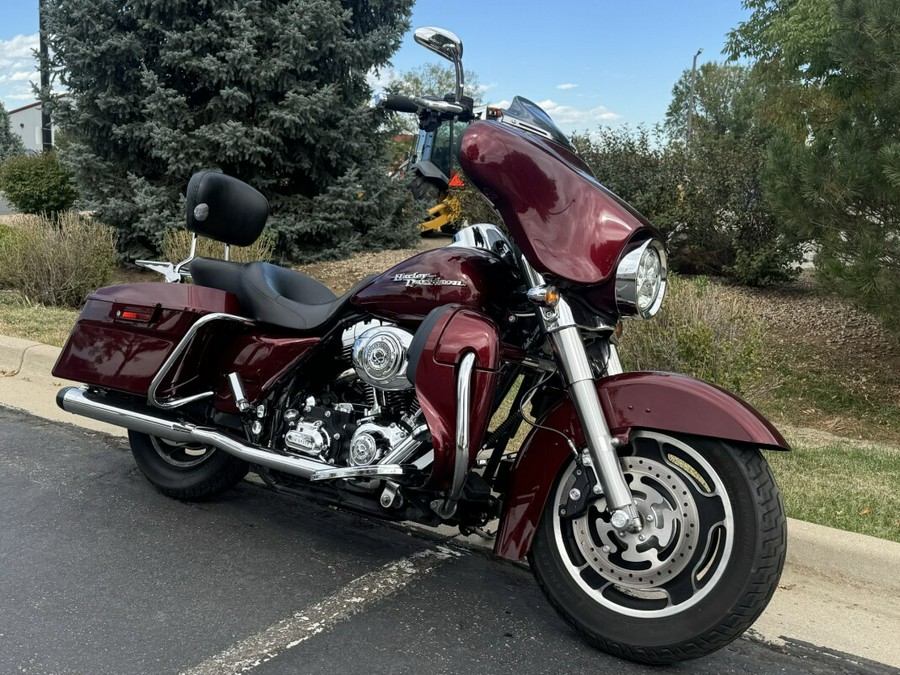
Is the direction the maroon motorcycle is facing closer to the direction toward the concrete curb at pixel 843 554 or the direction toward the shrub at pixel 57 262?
the concrete curb

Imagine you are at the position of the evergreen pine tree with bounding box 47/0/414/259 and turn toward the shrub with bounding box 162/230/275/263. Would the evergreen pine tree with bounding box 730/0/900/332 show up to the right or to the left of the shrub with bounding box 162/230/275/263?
left

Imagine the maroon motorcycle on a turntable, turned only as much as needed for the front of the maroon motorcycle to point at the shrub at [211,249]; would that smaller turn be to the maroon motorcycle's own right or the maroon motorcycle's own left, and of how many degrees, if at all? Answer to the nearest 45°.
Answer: approximately 180°

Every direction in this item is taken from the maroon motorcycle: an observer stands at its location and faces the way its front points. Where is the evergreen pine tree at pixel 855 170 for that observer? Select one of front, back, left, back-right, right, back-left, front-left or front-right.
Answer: left

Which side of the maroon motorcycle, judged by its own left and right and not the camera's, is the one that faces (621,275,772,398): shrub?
left

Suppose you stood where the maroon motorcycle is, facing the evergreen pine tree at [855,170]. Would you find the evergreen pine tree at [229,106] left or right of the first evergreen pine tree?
left

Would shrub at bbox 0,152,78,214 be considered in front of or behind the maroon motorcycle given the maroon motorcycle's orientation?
behind

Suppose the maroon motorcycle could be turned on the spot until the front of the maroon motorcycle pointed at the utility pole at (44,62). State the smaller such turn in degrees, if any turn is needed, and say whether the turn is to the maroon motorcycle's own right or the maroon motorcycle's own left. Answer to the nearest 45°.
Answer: approximately 180°

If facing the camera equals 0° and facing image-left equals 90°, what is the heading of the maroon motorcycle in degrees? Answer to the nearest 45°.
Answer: approximately 315°

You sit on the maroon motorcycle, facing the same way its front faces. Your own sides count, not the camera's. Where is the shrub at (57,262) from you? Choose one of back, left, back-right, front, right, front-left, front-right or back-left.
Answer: back
